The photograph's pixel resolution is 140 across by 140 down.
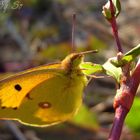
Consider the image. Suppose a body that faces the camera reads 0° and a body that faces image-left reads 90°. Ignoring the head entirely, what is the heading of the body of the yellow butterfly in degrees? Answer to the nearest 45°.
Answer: approximately 270°
